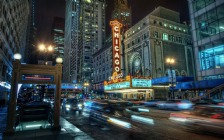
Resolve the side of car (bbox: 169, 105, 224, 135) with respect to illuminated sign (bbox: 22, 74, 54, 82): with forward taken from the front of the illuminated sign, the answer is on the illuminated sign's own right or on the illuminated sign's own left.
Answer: on the illuminated sign's own left

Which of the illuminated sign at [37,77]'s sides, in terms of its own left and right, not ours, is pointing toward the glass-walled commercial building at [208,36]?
left

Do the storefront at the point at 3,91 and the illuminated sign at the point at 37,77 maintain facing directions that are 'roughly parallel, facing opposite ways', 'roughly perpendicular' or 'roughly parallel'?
roughly perpendicular

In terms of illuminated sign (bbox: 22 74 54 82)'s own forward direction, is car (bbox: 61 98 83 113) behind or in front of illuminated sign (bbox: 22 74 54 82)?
behind

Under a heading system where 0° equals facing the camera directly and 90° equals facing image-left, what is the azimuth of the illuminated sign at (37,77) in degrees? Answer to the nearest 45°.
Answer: approximately 0°

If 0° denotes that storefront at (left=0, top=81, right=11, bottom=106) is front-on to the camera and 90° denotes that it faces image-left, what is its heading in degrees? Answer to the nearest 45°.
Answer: approximately 270°

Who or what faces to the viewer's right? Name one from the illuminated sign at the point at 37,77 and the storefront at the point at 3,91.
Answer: the storefront

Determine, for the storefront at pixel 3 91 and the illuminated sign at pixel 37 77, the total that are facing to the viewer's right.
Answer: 1

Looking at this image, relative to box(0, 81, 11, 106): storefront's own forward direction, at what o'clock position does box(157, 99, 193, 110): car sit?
The car is roughly at 2 o'clock from the storefront.
